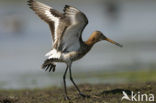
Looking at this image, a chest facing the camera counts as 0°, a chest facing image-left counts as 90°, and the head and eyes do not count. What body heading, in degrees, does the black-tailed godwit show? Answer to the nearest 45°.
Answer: approximately 270°
